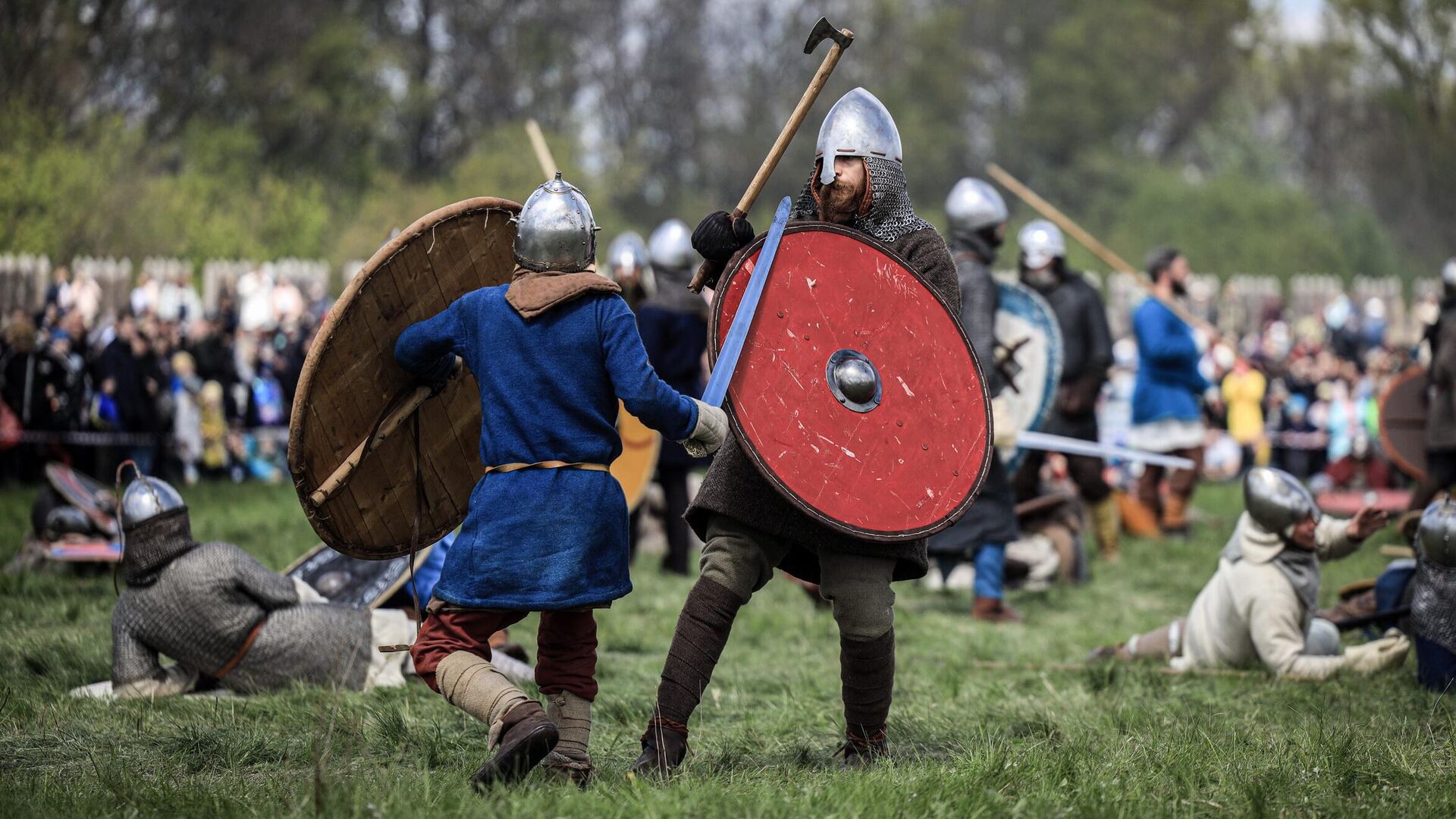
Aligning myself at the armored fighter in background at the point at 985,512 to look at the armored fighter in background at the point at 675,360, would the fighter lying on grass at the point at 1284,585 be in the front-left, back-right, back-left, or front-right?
back-left

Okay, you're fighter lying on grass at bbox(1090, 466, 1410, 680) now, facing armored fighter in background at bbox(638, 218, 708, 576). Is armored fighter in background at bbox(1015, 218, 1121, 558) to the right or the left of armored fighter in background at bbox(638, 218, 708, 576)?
right

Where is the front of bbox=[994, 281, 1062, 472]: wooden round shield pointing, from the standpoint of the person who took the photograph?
facing the viewer and to the left of the viewer

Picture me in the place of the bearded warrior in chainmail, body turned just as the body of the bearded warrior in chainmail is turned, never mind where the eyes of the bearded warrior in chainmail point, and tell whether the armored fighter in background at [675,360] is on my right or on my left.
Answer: on my right

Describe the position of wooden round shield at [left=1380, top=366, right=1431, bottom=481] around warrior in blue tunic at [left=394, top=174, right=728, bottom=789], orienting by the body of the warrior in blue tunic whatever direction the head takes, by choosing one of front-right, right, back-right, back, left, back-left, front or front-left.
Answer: front-right

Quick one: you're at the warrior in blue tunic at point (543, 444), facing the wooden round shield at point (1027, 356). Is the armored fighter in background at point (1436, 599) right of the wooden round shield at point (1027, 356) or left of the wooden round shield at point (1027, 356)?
right

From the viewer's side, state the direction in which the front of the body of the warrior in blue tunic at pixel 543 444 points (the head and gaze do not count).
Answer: away from the camera

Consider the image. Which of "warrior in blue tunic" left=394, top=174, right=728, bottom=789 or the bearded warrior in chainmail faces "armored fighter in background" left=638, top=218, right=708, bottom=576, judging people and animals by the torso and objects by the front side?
the warrior in blue tunic

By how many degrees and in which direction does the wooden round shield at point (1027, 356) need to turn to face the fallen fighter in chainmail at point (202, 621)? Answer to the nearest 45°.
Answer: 0° — it already faces them

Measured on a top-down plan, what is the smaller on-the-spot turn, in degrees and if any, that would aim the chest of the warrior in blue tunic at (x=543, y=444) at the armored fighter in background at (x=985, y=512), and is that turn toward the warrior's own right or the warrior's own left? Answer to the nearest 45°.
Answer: approximately 45° to the warrior's own right

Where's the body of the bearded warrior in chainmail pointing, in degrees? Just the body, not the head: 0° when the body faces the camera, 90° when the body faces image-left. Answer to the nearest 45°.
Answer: approximately 45°
